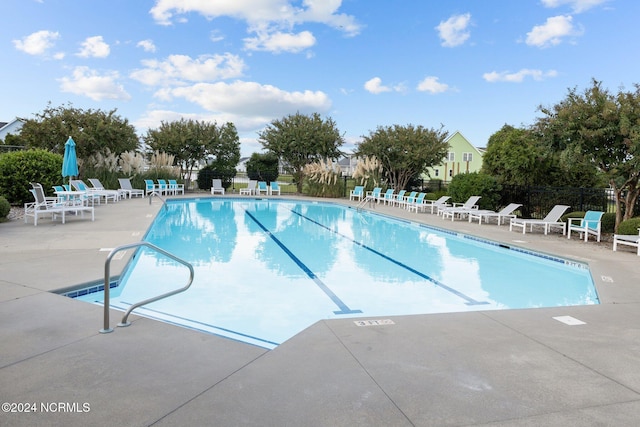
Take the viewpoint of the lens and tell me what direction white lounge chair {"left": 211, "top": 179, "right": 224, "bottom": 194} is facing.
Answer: facing the viewer

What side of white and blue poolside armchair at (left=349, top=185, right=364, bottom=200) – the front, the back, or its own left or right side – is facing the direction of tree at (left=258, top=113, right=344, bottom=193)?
right

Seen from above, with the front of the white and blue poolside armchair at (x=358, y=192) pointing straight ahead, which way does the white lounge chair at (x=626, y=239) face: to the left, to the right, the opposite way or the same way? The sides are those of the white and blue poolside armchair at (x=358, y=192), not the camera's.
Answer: to the right

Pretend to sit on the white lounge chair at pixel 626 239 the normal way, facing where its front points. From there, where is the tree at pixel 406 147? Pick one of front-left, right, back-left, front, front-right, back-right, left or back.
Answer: front-right

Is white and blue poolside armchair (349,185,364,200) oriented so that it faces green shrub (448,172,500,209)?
no

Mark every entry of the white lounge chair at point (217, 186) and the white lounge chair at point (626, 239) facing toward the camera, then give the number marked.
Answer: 1

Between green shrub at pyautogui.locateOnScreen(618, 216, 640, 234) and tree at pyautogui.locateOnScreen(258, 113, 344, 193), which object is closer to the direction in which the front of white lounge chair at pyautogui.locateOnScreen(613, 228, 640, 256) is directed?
the tree

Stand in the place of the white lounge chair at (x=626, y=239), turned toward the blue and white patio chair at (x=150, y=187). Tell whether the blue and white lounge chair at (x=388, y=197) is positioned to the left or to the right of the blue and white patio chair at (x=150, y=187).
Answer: right

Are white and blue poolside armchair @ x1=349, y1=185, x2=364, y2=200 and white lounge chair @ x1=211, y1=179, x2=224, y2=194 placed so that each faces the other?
no

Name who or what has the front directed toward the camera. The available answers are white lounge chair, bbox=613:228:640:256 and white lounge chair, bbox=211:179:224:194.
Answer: white lounge chair, bbox=211:179:224:194

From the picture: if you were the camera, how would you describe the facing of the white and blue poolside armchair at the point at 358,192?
facing the viewer and to the left of the viewer

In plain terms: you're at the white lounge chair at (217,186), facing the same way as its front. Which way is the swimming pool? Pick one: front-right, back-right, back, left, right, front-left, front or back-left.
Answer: front

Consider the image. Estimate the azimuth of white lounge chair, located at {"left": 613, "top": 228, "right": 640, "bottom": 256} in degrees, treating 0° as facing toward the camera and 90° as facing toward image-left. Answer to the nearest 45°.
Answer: approximately 90°

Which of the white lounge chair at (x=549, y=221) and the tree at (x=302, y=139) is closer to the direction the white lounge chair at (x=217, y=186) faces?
the white lounge chair
